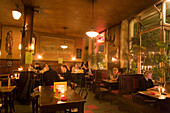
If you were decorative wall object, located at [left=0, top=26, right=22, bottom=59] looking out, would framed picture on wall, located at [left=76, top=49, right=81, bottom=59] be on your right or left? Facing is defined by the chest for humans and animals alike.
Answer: on your left

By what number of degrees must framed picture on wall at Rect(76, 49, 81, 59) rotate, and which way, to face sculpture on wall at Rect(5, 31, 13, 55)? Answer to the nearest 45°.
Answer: approximately 45° to its right

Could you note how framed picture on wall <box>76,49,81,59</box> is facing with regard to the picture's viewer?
facing the viewer
